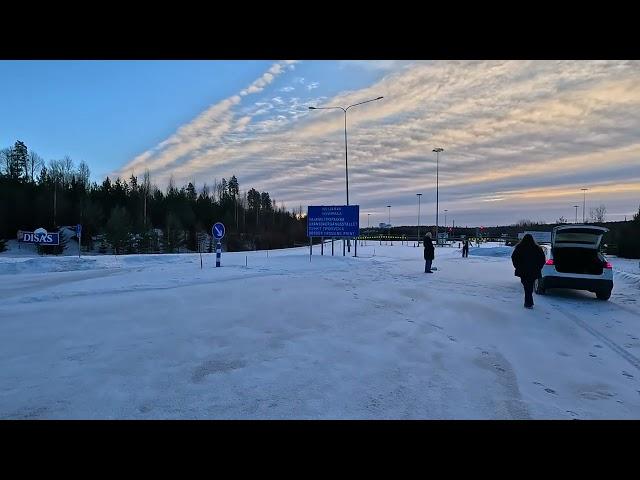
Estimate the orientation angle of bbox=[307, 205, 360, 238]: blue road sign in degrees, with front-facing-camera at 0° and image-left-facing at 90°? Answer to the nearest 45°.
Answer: approximately 0°

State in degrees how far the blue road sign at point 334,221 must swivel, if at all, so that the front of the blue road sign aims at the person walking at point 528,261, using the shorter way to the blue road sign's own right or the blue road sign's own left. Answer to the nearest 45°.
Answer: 0° — it already faces them
